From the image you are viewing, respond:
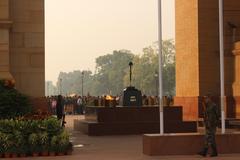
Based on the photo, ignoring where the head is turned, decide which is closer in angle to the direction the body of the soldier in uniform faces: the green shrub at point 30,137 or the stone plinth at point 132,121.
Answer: the green shrub

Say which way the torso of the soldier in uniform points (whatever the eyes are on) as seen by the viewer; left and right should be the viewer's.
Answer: facing the viewer and to the left of the viewer

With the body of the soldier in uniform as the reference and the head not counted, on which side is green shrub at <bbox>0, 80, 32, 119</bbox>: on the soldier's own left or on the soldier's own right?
on the soldier's own right

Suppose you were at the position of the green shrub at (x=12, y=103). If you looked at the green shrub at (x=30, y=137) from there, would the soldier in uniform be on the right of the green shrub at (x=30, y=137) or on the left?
left

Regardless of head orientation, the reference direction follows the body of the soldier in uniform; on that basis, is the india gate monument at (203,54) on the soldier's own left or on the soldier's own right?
on the soldier's own right

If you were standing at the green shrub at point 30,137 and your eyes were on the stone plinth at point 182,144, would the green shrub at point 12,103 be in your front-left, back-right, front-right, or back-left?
back-left

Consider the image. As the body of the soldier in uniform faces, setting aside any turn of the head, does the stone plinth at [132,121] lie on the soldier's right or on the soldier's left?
on the soldier's right
